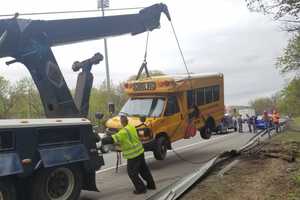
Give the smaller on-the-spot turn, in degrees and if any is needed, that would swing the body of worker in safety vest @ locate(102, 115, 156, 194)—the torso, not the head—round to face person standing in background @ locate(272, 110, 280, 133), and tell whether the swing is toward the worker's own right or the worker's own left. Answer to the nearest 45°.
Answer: approximately 90° to the worker's own right

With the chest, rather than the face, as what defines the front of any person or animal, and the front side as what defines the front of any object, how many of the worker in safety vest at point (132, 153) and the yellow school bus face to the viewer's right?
0

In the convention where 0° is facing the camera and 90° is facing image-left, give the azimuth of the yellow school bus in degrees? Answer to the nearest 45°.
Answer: approximately 45°

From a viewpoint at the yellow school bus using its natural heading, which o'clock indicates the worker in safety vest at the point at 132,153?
The worker in safety vest is roughly at 11 o'clock from the yellow school bus.

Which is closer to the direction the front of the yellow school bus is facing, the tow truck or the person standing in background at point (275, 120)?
the tow truck

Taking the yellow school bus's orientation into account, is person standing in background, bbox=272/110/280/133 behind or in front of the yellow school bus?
behind
